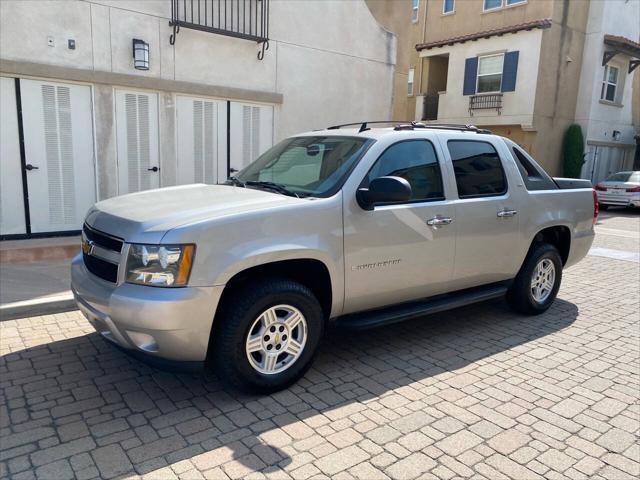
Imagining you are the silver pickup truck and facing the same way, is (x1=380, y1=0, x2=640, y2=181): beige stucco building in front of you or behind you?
behind

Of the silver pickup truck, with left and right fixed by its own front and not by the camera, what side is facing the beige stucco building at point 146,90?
right

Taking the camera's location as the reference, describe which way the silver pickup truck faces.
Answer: facing the viewer and to the left of the viewer

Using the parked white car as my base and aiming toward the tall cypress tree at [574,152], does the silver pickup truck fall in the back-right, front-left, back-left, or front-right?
back-left

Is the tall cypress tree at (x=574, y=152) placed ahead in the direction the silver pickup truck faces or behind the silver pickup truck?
behind

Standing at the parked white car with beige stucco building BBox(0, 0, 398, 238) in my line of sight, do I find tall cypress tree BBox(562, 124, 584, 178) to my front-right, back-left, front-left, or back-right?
back-right

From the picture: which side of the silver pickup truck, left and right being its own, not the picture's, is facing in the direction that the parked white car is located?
back

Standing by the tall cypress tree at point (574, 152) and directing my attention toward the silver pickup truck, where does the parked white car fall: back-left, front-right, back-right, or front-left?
front-left
